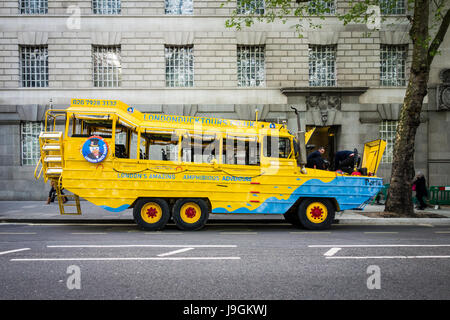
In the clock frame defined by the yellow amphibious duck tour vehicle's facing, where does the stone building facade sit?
The stone building facade is roughly at 9 o'clock from the yellow amphibious duck tour vehicle.

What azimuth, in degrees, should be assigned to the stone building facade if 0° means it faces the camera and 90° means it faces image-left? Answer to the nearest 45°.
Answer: approximately 0°

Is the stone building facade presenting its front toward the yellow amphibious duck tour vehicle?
yes

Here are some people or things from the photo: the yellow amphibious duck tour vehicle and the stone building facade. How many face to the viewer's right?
1

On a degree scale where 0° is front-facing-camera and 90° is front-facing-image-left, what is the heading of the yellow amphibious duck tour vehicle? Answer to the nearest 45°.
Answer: approximately 270°

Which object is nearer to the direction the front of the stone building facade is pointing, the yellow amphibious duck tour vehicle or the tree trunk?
the yellow amphibious duck tour vehicle

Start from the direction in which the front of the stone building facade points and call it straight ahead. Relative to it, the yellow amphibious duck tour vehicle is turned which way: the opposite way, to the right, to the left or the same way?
to the left

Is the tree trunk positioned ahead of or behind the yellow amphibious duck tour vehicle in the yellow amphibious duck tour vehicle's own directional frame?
ahead
